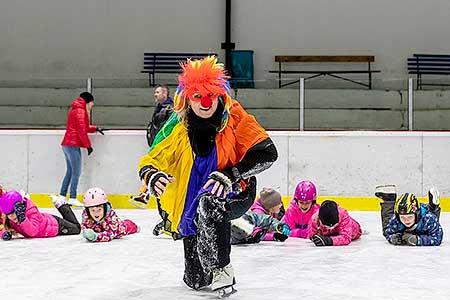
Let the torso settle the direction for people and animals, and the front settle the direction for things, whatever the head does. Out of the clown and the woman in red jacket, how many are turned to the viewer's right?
1

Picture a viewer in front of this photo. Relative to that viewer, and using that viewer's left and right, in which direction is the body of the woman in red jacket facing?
facing to the right of the viewer

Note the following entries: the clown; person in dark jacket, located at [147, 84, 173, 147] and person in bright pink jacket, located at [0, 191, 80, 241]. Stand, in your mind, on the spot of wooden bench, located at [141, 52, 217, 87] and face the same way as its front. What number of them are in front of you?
3

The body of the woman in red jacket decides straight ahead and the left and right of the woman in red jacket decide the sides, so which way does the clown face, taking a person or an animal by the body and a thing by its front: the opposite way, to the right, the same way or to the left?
to the right

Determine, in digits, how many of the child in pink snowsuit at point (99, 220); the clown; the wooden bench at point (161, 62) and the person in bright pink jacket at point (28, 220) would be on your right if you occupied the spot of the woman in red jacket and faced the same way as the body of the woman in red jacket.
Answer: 3

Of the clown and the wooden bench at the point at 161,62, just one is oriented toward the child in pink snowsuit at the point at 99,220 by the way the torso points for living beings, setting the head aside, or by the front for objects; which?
the wooden bench

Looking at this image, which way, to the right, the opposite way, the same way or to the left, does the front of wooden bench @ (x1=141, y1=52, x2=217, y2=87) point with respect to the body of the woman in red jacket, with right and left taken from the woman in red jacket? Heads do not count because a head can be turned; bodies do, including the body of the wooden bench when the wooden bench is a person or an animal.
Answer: to the right

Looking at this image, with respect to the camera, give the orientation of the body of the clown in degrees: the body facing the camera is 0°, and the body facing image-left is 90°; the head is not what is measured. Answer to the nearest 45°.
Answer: approximately 0°

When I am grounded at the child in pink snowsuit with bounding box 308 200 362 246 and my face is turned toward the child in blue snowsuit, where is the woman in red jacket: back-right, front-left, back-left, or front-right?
back-left

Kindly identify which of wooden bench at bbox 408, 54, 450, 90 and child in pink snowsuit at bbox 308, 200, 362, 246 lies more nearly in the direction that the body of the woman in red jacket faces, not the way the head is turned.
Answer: the wooden bench

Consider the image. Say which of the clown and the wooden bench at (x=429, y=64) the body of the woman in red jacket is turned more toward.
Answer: the wooden bench

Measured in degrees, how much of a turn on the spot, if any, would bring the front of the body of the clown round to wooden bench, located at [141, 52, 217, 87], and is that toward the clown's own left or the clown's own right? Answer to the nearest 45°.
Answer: approximately 180°
